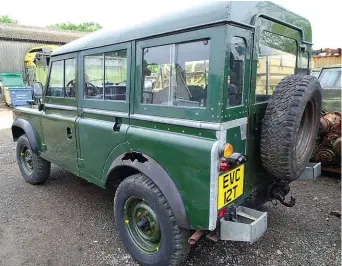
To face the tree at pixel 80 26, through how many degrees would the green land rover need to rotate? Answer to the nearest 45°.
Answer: approximately 45° to its right

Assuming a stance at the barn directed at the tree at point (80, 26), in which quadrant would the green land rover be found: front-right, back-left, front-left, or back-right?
back-right

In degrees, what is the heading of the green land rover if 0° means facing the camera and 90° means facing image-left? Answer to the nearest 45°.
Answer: approximately 135°

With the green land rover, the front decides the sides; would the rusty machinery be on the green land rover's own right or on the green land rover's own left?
on the green land rover's own right

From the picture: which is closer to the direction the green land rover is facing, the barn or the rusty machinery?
the barn

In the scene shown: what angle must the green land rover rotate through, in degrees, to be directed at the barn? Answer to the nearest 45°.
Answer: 0° — it already faces it
